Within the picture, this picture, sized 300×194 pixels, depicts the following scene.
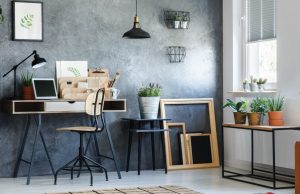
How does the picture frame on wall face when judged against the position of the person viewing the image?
facing the viewer

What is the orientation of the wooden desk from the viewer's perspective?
toward the camera

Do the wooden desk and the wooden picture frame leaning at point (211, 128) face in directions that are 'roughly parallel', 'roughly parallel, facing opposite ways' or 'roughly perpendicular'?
roughly parallel

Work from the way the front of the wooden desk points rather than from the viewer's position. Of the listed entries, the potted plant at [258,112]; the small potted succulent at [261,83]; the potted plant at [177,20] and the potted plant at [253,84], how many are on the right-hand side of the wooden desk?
0

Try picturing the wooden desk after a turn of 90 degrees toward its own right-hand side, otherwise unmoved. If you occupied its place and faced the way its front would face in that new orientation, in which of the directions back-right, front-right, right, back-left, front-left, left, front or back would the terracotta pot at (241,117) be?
back

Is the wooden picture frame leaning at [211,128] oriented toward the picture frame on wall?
no

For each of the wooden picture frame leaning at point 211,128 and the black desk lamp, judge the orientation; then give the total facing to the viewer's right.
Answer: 1

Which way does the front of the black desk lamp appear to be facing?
to the viewer's right

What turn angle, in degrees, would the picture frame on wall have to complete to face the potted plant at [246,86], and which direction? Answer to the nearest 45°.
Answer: approximately 90° to its left

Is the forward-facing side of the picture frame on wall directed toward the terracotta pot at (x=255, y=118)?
no

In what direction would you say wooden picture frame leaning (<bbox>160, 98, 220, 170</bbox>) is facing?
toward the camera

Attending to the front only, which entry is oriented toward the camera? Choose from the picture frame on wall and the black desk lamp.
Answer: the picture frame on wall
